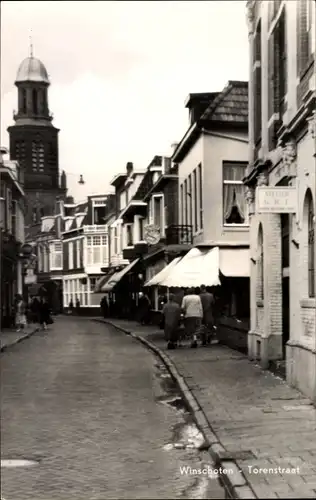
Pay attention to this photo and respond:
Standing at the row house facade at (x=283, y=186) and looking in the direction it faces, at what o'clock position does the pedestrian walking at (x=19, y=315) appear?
The pedestrian walking is roughly at 2 o'clock from the row house facade.

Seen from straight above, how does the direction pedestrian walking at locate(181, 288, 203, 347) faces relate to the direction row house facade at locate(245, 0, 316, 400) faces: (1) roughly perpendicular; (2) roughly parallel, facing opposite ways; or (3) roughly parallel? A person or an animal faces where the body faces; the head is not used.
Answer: roughly perpendicular

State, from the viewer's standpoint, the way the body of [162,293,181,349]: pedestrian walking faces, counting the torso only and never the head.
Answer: away from the camera

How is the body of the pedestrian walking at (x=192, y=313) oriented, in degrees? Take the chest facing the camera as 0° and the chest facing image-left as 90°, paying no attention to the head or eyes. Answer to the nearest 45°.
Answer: approximately 180°

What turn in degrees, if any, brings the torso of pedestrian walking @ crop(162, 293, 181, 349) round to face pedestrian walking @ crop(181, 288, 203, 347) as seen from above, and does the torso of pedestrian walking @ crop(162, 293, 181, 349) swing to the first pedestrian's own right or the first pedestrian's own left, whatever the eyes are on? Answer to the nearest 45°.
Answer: approximately 90° to the first pedestrian's own right

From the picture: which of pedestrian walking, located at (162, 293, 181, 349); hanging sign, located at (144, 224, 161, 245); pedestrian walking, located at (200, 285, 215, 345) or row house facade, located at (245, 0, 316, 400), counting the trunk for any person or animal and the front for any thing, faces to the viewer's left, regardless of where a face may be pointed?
the row house facade

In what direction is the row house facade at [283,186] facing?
to the viewer's left

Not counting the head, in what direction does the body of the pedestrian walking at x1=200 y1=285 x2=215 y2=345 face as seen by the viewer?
away from the camera
